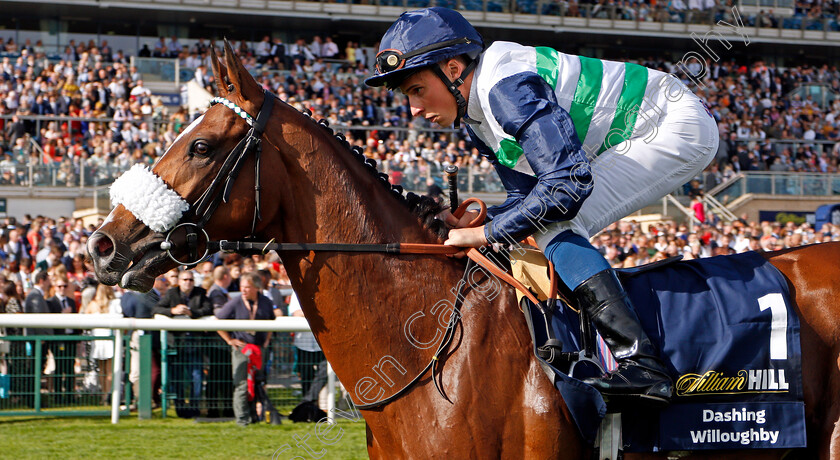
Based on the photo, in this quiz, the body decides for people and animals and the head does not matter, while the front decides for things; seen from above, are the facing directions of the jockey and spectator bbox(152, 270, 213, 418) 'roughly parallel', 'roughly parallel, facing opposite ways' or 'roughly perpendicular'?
roughly perpendicular

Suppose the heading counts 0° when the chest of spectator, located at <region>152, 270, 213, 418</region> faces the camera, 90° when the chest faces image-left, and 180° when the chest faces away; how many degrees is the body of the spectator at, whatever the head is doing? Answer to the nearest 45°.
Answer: approximately 0°

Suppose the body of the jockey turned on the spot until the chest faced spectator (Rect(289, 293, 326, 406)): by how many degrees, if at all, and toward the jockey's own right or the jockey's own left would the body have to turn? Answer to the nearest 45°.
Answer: approximately 45° to the jockey's own right

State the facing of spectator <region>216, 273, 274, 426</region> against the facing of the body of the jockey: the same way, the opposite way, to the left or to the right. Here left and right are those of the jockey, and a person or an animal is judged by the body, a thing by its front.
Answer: to the left

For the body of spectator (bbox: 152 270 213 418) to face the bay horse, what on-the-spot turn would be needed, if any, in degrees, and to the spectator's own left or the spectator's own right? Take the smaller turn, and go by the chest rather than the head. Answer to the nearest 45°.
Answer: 0° — they already face it

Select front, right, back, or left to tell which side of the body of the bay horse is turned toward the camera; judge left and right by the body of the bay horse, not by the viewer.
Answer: left

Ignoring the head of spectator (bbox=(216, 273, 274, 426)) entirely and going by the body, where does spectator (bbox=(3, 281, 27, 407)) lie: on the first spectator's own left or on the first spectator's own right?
on the first spectator's own right

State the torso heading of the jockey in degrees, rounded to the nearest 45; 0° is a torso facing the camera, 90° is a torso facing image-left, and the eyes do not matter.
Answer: approximately 90°

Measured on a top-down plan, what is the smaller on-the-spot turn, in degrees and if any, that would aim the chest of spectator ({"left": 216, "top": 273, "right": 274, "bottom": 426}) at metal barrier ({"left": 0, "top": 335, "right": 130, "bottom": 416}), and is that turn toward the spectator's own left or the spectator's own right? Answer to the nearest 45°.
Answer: approximately 90° to the spectator's own right

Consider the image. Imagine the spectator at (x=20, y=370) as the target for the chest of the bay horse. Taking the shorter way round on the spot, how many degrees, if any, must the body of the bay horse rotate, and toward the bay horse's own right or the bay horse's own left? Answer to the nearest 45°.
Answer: approximately 45° to the bay horse's own right

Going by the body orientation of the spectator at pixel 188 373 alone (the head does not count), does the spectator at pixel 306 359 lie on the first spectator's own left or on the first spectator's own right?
on the first spectator's own left

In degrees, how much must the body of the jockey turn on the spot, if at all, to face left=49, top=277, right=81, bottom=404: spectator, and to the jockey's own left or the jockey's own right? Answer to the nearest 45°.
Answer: approximately 45° to the jockey's own right
